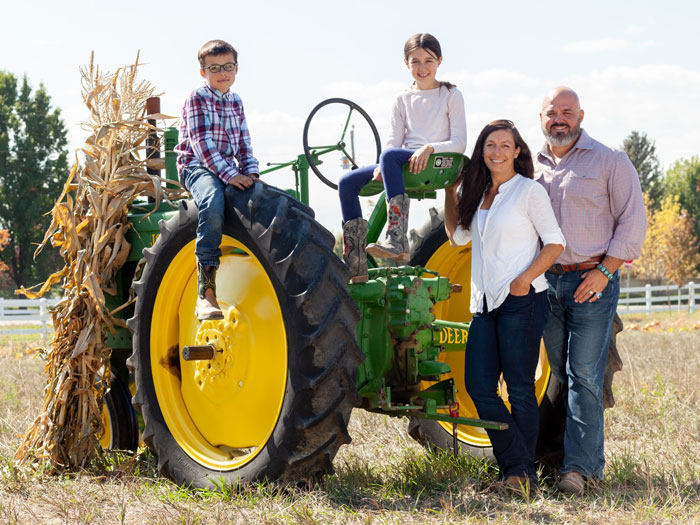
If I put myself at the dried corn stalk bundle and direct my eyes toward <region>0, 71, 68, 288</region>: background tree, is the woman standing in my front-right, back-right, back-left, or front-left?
back-right

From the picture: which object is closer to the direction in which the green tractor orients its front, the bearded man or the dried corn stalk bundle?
the dried corn stalk bundle

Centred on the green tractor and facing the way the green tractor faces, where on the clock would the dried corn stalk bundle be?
The dried corn stalk bundle is roughly at 10 o'clock from the green tractor.

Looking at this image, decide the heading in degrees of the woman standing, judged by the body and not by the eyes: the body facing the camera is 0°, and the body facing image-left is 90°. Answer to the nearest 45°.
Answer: approximately 45°

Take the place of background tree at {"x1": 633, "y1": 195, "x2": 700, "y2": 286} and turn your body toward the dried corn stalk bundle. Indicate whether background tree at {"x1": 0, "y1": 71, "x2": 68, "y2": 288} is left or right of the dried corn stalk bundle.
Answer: right

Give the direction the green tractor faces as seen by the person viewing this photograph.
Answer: facing away from the viewer and to the left of the viewer

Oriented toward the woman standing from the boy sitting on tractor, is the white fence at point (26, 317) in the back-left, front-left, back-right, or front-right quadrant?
back-left
